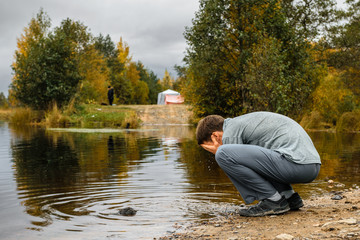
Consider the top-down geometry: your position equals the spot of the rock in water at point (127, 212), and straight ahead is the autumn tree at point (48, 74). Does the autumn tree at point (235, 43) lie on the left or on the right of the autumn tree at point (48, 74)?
right

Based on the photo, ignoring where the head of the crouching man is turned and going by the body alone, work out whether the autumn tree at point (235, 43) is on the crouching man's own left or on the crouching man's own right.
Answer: on the crouching man's own right

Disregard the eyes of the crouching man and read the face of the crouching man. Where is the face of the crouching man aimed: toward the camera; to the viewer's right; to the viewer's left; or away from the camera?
to the viewer's left

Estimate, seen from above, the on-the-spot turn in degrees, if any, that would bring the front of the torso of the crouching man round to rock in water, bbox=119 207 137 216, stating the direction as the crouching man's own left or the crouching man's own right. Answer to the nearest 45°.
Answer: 0° — they already face it

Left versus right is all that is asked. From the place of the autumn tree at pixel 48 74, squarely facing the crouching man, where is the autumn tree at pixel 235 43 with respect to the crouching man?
left

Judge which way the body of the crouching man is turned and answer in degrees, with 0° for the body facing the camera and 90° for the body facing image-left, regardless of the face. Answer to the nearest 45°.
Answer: approximately 90°

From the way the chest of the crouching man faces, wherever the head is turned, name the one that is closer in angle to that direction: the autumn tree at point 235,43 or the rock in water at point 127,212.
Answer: the rock in water
